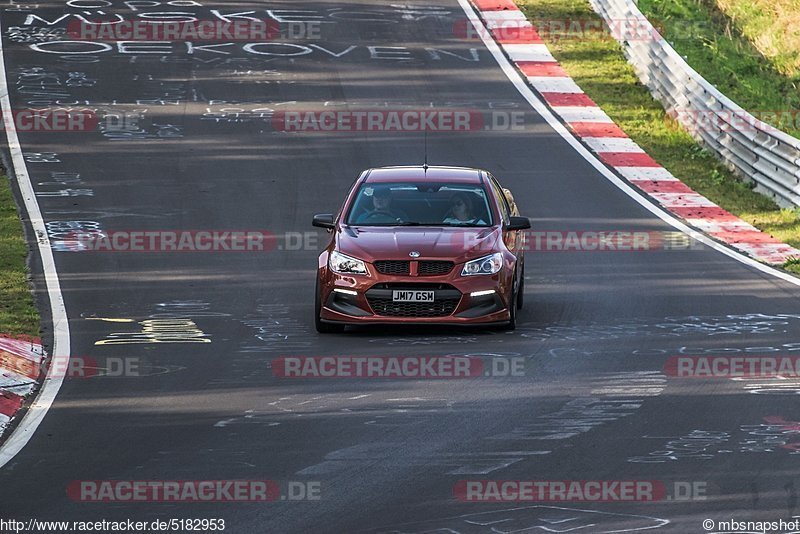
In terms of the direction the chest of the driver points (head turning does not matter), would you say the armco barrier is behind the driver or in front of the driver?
behind

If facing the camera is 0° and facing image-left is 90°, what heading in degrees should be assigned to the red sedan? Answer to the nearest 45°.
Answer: approximately 0°

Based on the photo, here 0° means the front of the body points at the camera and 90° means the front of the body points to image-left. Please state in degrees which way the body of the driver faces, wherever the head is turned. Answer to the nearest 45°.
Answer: approximately 0°

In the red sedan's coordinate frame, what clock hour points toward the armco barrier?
The armco barrier is roughly at 7 o'clock from the red sedan.
